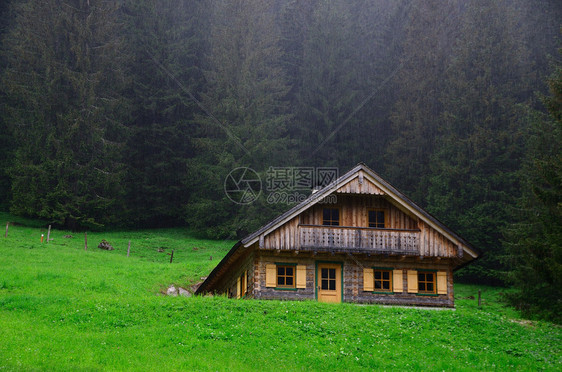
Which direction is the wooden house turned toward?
toward the camera

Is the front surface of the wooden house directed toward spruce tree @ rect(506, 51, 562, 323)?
no

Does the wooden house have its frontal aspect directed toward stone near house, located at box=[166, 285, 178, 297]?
no

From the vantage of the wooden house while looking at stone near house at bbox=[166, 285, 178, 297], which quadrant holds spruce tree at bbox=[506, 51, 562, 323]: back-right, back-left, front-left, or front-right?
back-left
